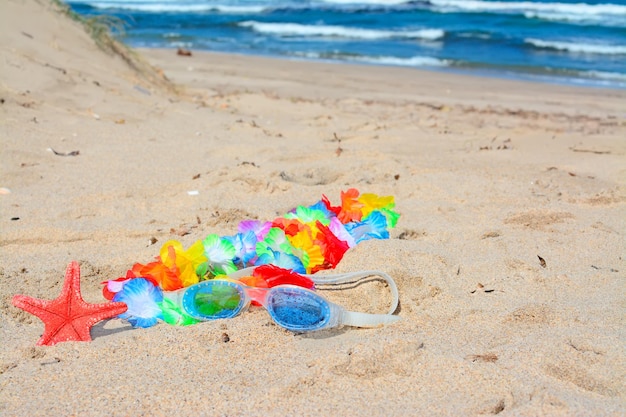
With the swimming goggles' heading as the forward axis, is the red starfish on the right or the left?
on its right

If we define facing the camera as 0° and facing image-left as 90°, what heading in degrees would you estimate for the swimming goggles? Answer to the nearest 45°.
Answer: approximately 0°
